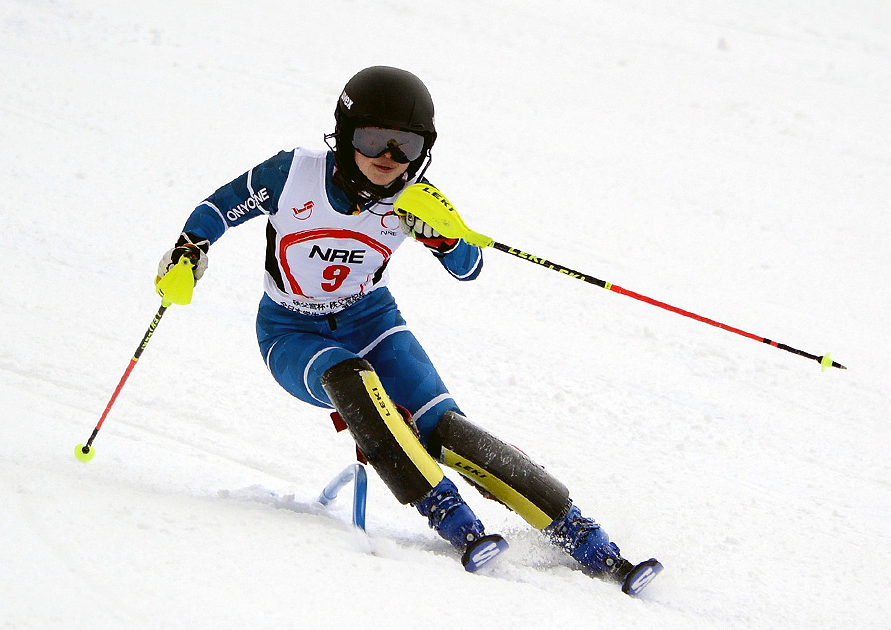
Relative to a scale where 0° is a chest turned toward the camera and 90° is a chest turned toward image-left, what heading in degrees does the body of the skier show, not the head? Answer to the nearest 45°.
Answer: approximately 0°
